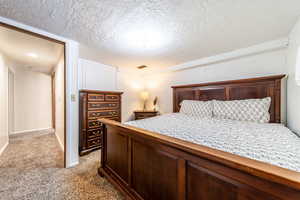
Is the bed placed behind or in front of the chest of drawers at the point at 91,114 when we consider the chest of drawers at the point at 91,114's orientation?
in front

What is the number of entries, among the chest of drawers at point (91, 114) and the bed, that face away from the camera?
0

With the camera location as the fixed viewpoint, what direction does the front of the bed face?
facing the viewer and to the left of the viewer

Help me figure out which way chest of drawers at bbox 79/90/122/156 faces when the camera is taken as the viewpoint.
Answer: facing the viewer and to the right of the viewer

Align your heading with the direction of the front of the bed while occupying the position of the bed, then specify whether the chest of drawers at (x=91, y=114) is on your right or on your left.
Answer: on your right

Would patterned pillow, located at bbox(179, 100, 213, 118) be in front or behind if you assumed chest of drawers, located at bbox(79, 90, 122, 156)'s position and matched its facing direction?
in front
